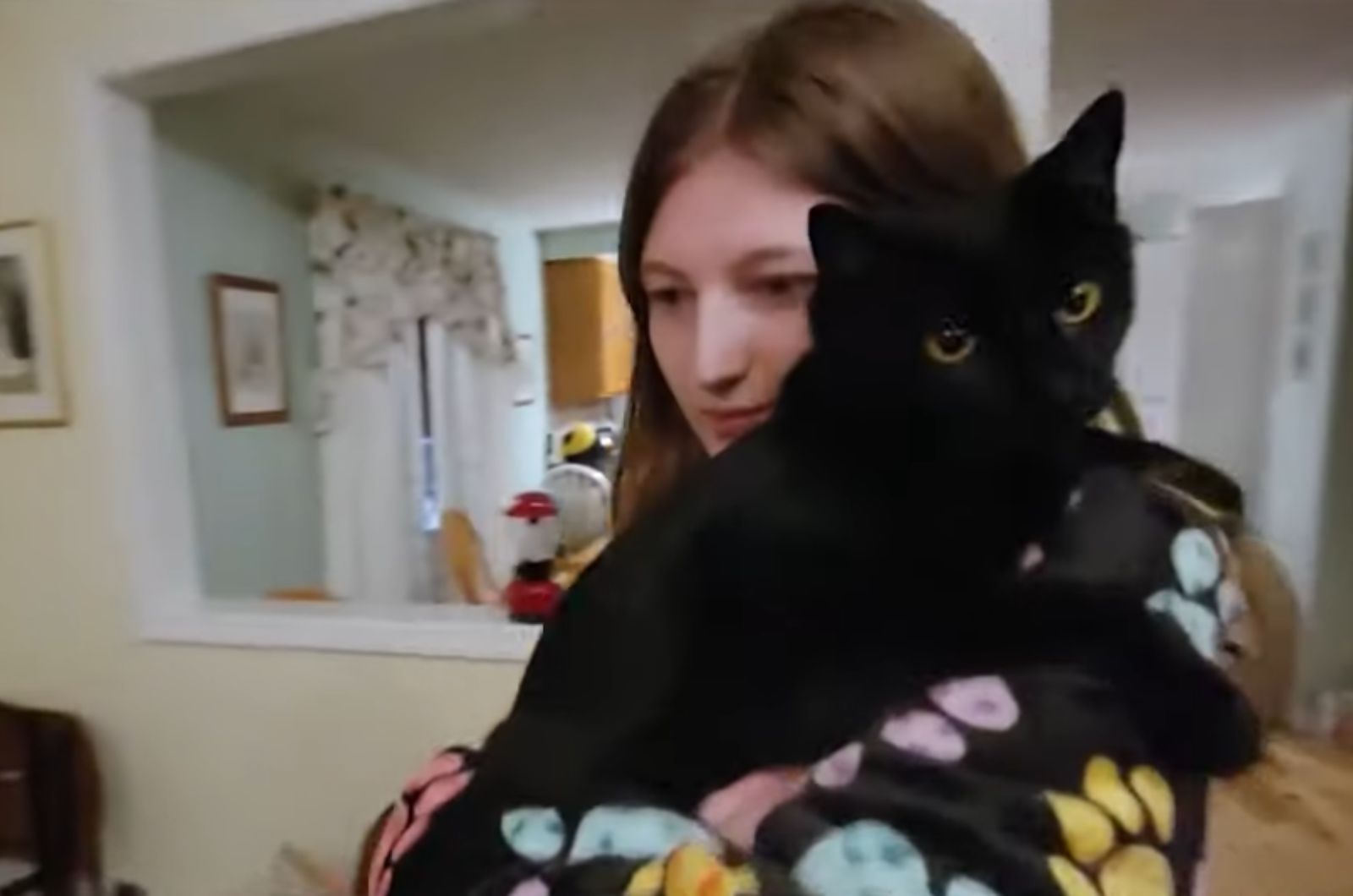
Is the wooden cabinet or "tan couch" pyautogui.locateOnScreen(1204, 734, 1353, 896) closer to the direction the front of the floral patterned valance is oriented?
the tan couch

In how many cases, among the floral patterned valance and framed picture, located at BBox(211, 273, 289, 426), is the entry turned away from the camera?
0

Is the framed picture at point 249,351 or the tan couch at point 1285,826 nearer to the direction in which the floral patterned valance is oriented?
the tan couch

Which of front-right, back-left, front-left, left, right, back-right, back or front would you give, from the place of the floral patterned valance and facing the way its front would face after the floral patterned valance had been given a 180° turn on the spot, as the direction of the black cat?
back-left

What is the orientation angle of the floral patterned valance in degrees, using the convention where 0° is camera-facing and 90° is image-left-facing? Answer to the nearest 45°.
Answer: approximately 315°

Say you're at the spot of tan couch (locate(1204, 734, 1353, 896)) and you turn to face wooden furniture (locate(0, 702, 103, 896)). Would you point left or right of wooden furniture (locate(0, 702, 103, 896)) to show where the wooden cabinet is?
right

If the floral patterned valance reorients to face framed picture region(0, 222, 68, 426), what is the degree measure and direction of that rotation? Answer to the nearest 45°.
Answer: approximately 90° to its right
